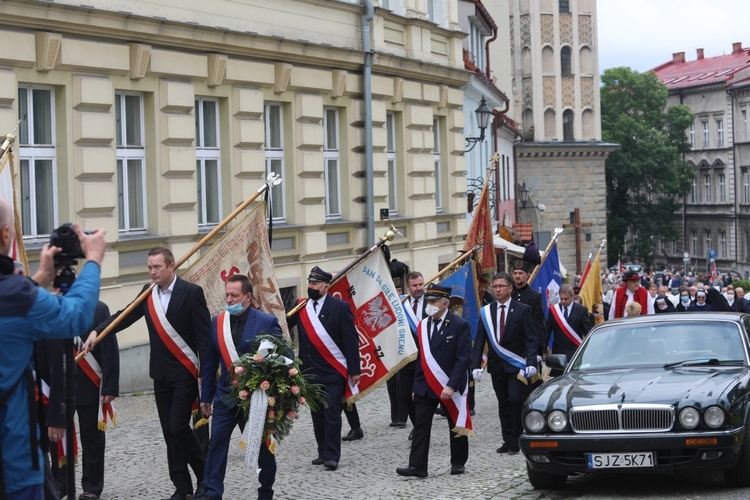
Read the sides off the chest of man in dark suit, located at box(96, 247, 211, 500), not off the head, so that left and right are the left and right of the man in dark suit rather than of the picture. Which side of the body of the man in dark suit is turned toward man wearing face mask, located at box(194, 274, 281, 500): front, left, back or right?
left

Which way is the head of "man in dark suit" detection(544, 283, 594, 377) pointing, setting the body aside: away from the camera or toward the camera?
toward the camera

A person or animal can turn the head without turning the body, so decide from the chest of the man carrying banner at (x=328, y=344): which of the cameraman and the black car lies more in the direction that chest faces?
the cameraman

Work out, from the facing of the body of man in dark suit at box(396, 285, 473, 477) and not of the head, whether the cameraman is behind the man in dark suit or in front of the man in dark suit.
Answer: in front

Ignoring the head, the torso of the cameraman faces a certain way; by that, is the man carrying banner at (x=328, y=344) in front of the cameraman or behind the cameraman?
in front

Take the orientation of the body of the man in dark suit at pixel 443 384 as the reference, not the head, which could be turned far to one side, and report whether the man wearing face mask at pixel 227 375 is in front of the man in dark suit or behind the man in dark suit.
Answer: in front

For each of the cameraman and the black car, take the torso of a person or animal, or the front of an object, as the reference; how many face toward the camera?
1

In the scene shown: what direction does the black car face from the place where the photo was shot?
facing the viewer

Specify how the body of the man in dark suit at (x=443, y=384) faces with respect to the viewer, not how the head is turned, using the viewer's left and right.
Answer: facing the viewer and to the left of the viewer

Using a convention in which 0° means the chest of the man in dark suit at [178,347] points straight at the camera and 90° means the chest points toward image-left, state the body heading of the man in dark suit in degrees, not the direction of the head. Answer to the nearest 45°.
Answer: approximately 45°

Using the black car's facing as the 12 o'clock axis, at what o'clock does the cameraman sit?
The cameraman is roughly at 1 o'clock from the black car.

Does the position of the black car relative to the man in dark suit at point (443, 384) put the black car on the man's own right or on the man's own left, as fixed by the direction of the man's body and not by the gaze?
on the man's own left

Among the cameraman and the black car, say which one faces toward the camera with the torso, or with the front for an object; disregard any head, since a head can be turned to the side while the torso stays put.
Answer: the black car

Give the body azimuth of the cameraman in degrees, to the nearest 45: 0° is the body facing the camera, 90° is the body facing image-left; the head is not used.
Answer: approximately 225°

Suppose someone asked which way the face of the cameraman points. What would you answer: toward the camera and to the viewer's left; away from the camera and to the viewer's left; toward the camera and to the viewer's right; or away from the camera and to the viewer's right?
away from the camera and to the viewer's right
